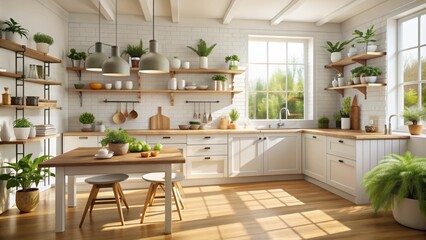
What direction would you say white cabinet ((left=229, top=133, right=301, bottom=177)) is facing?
toward the camera

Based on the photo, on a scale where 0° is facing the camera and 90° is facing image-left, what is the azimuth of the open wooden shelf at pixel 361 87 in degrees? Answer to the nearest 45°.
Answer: approximately 45°

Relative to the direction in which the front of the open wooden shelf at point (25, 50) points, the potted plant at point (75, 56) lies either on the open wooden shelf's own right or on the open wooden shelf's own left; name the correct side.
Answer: on the open wooden shelf's own left

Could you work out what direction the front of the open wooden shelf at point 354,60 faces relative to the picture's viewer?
facing the viewer and to the left of the viewer

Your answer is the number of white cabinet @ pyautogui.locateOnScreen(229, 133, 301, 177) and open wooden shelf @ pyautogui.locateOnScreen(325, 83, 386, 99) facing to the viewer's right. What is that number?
0

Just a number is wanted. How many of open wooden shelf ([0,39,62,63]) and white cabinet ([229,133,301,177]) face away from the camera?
0

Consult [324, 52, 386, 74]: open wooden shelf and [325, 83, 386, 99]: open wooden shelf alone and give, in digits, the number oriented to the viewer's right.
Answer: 0

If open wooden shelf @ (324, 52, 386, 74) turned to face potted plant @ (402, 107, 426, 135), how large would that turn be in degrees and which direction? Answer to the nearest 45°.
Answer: approximately 90° to its left

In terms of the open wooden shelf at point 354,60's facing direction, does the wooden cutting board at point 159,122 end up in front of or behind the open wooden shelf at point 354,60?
in front

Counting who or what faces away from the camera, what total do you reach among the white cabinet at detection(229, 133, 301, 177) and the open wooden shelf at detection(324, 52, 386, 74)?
0

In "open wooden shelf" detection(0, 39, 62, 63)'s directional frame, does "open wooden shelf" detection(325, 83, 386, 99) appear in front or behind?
in front

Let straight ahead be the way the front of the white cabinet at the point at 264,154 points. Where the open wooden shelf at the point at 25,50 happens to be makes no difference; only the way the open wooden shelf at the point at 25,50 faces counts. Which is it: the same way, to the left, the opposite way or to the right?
to the left

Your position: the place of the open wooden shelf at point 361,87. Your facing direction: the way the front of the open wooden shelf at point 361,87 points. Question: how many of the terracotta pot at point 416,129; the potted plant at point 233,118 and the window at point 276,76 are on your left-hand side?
1

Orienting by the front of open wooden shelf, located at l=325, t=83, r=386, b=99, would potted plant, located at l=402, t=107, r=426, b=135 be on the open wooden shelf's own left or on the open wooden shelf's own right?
on the open wooden shelf's own left

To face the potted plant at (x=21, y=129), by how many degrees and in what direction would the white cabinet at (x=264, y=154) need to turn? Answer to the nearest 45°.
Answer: approximately 45° to its right

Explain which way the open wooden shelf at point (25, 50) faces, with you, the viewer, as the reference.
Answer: facing the viewer and to the right of the viewer
